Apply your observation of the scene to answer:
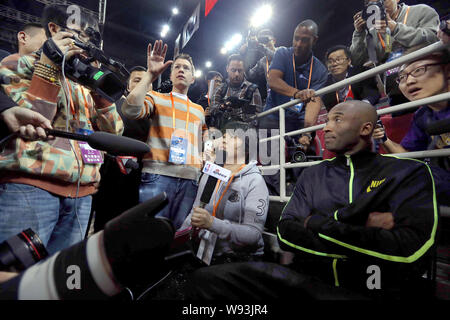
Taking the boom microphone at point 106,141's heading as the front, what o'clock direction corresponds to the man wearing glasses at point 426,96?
The man wearing glasses is roughly at 12 o'clock from the boom microphone.

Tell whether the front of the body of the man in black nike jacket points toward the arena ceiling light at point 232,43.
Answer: no

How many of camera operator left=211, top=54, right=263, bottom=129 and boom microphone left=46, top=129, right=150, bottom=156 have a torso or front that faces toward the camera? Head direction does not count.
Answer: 1

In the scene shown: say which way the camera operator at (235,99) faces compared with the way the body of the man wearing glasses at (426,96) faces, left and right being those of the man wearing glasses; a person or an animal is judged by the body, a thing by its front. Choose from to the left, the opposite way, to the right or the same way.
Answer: to the left

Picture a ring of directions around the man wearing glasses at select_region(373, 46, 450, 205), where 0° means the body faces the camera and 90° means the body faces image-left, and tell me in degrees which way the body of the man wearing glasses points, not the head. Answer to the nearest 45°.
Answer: approximately 45°

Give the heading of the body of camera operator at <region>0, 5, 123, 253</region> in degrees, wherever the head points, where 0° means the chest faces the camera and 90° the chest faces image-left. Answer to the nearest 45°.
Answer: approximately 315°

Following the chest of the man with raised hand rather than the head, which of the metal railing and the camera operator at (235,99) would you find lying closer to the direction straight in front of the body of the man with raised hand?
the metal railing

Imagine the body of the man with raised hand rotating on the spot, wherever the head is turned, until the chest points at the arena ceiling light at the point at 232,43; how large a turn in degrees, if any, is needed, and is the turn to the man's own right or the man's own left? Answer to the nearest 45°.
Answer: approximately 180°

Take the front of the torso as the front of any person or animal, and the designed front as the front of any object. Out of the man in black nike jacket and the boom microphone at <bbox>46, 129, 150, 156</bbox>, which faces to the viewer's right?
the boom microphone

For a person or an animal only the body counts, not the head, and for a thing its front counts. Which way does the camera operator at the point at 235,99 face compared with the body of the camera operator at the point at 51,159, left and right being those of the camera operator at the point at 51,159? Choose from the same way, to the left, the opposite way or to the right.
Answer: to the right

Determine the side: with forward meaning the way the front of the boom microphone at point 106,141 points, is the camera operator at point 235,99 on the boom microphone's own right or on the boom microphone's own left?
on the boom microphone's own left

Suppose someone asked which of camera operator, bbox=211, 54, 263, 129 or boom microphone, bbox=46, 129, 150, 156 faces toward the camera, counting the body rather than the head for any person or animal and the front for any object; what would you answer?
the camera operator

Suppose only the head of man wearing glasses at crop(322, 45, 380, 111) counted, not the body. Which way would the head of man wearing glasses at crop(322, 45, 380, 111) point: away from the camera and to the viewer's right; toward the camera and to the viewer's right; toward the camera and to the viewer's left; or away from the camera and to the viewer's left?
toward the camera and to the viewer's left

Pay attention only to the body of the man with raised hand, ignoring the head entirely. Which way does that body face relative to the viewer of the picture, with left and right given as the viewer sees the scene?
facing the viewer

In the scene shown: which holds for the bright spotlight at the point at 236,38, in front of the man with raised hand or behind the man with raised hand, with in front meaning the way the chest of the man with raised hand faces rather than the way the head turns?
behind

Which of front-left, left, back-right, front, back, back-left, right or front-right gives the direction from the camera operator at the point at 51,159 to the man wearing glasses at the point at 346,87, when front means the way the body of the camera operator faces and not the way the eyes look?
front-left

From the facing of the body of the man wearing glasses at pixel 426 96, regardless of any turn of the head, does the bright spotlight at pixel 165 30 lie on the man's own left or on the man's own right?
on the man's own right
